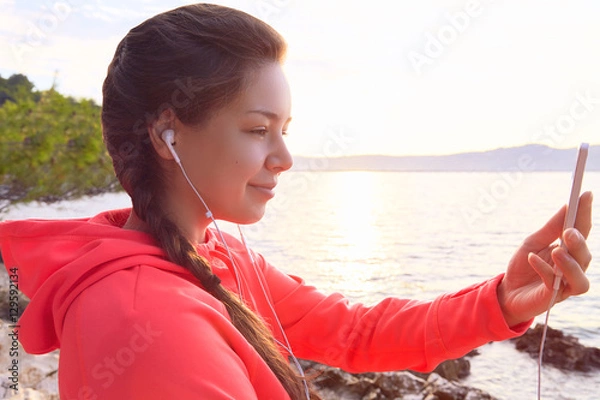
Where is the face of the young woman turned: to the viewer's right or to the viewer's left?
to the viewer's right

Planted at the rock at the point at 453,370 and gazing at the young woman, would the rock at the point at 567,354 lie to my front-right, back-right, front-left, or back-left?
back-left

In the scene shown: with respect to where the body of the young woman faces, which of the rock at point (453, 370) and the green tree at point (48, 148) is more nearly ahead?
the rock

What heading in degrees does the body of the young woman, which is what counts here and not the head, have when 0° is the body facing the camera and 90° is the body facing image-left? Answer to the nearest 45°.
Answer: approximately 270°
